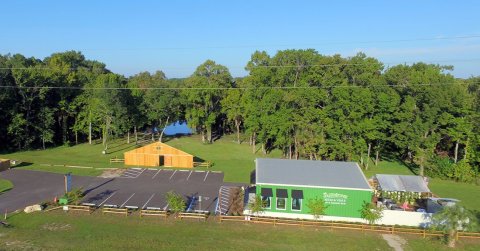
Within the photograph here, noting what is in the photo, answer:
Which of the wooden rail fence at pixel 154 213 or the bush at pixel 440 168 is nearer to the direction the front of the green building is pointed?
the wooden rail fence

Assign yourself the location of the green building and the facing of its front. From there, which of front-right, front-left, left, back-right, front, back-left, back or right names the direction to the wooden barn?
back-right

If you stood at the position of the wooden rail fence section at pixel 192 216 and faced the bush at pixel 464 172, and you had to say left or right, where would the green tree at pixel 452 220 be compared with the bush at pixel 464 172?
right

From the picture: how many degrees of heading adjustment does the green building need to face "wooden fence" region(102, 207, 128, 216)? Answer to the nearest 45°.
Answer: approximately 90° to its right

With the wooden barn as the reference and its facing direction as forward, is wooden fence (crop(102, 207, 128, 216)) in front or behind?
in front

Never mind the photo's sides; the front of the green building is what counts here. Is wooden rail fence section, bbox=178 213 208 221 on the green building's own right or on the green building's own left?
on the green building's own right

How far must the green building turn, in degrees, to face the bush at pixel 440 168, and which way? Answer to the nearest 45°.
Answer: approximately 135° to its left

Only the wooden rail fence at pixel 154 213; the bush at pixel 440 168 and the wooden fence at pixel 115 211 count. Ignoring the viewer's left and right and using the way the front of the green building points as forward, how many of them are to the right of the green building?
2

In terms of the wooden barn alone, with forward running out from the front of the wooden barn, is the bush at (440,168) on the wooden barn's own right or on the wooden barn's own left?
on the wooden barn's own left

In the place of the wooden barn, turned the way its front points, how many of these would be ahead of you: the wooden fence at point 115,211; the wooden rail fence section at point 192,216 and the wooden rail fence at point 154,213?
3

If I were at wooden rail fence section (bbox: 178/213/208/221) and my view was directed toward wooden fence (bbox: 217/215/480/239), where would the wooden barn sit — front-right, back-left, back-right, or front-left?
back-left

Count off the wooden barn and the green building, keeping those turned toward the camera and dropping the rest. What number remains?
2

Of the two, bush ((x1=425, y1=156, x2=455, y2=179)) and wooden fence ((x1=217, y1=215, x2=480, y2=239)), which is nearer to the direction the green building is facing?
the wooden fence

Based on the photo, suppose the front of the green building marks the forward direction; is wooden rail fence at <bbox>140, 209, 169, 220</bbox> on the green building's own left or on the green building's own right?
on the green building's own right

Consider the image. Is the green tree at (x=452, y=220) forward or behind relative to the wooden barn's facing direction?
forward

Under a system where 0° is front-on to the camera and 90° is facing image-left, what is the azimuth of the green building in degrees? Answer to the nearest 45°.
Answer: approximately 0°
